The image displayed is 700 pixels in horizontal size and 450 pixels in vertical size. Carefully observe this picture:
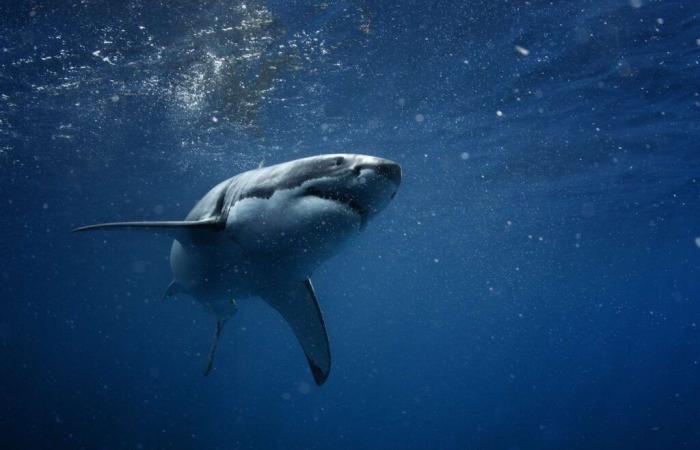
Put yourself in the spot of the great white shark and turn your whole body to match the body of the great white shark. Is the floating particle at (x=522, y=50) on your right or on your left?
on your left

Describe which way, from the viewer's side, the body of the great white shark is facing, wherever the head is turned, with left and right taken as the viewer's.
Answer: facing the viewer and to the right of the viewer
